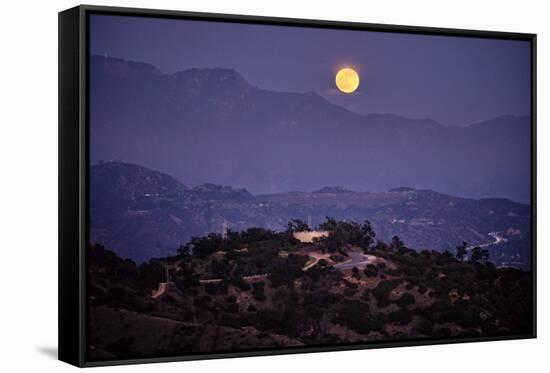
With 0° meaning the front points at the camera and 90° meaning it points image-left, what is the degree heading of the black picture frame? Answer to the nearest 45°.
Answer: approximately 315°
